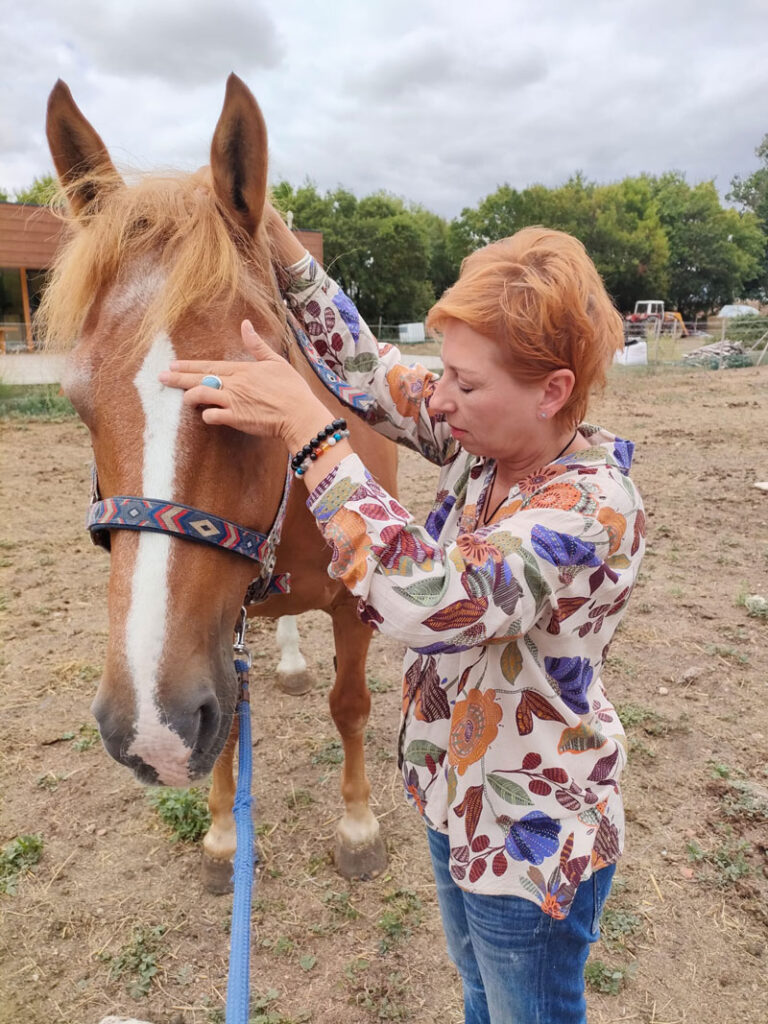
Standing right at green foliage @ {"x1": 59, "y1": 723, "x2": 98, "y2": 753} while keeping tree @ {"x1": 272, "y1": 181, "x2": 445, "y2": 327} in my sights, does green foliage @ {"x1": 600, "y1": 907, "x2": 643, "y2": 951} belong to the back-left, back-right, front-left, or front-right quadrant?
back-right

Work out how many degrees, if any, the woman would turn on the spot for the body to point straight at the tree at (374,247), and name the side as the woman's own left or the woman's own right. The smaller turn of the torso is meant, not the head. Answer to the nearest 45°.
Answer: approximately 90° to the woman's own right

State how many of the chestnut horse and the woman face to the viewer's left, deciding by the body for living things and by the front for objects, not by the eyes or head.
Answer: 1

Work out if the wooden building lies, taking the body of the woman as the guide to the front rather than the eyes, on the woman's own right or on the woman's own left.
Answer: on the woman's own right

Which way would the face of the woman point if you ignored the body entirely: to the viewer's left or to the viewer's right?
to the viewer's left

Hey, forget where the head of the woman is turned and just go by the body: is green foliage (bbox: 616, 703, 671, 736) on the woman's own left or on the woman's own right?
on the woman's own right

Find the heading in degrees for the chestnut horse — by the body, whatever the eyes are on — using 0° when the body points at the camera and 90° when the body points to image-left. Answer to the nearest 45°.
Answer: approximately 0°

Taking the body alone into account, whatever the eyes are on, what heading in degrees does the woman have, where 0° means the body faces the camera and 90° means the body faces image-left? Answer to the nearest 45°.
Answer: approximately 90°

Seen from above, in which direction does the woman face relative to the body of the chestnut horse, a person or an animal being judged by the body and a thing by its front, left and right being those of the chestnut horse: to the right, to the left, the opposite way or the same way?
to the right

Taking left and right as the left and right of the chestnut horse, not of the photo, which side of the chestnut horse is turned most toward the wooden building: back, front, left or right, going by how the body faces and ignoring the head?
back
